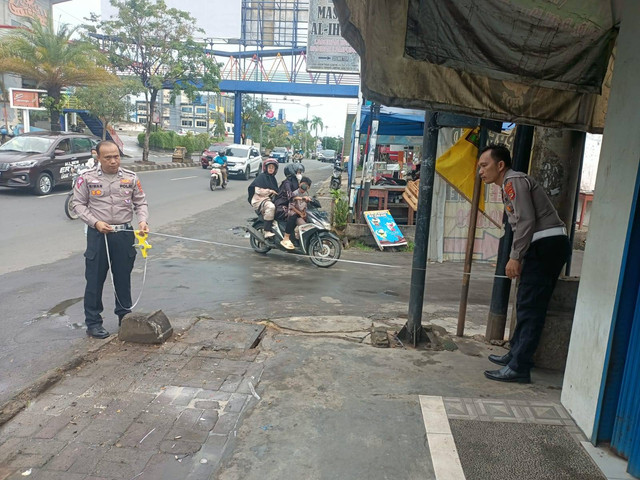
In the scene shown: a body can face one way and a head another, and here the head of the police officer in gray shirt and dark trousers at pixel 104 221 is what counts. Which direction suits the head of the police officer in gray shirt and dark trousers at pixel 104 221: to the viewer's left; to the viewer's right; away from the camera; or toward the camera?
toward the camera

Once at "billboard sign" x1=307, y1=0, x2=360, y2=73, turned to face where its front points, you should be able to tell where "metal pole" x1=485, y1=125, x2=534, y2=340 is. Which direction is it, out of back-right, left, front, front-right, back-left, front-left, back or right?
front

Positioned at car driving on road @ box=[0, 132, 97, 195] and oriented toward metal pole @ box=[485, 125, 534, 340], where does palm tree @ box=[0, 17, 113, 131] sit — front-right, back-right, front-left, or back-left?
back-left

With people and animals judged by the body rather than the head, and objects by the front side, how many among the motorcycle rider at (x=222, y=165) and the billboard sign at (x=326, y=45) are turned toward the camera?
2

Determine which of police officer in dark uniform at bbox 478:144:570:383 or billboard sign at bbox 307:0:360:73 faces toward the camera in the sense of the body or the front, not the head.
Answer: the billboard sign

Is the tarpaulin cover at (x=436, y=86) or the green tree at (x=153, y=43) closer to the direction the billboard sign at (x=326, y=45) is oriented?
the tarpaulin cover

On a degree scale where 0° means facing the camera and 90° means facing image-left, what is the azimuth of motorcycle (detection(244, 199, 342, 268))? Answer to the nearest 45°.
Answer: approximately 315°

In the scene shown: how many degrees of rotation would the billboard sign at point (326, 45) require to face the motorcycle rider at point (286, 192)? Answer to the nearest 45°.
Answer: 0° — it already faces them

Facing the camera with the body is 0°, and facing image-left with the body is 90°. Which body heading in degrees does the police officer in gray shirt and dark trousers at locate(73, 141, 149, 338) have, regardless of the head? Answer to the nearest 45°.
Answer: approximately 0°

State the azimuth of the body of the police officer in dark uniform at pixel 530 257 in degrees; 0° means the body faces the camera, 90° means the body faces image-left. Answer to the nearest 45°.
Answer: approximately 90°

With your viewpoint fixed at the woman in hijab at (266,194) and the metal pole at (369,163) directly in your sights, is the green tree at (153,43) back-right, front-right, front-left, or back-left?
front-left

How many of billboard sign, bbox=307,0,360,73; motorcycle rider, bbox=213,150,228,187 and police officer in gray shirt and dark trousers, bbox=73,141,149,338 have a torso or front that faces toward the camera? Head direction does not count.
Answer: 3

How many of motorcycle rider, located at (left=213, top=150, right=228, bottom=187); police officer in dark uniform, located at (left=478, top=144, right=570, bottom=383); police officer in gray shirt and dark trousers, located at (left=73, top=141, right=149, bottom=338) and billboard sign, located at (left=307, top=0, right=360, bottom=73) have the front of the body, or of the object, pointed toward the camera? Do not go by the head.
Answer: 3

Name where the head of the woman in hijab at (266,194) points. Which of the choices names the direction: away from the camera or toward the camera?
toward the camera
